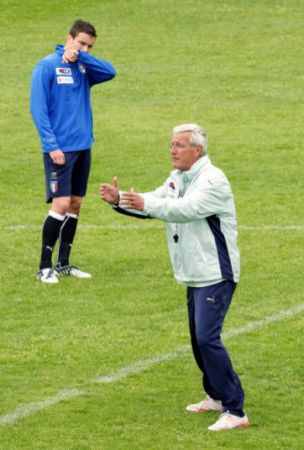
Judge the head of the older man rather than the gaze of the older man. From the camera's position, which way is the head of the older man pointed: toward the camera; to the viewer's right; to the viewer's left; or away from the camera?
to the viewer's left

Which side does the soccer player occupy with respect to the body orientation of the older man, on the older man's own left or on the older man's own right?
on the older man's own right

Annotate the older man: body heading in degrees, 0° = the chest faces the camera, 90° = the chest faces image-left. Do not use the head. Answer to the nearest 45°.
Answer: approximately 45°

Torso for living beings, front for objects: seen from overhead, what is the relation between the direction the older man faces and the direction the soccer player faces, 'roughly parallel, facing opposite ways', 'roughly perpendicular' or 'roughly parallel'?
roughly perpendicular

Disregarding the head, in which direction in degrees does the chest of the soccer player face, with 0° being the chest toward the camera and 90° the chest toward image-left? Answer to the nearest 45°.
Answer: approximately 315°

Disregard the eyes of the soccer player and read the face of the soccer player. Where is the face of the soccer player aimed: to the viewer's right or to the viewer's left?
to the viewer's right
